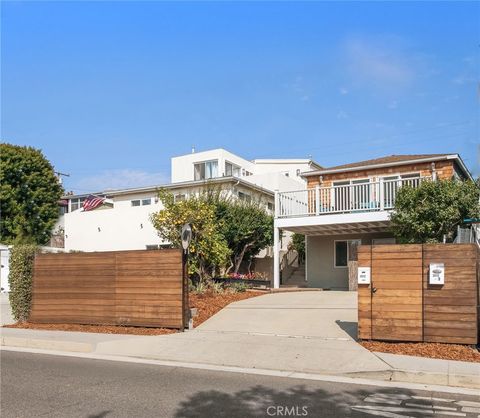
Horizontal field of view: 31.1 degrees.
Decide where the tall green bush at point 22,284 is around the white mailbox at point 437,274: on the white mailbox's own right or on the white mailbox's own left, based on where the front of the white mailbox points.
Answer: on the white mailbox's own right

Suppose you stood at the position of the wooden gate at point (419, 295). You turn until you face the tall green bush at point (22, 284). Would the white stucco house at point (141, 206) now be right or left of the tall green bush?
right

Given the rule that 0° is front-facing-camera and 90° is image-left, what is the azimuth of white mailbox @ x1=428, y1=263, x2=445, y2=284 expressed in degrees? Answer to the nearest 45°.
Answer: approximately 0°

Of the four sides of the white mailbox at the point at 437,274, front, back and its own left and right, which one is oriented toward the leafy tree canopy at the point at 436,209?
back

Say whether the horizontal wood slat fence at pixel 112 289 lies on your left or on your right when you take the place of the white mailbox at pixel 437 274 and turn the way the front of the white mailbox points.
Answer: on your right

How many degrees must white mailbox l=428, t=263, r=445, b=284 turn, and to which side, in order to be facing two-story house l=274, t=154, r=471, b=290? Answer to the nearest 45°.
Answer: approximately 180°

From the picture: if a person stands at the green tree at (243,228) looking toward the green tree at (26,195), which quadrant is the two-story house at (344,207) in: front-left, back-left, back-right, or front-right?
back-right

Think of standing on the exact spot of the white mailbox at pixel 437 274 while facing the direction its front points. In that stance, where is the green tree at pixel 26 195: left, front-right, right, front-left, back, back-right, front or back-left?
back-right
